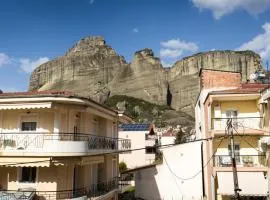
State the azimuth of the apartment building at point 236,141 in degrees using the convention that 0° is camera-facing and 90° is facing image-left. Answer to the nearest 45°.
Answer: approximately 0°

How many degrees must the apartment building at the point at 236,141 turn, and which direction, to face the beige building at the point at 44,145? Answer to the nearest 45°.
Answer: approximately 45° to its right

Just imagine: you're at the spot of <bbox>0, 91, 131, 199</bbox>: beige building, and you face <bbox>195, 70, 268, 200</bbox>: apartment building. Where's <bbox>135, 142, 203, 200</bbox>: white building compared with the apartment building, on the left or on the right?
left

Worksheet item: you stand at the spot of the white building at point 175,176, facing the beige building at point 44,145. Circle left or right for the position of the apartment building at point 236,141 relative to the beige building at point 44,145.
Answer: left

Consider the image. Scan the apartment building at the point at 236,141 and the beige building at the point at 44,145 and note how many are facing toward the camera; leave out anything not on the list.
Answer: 2

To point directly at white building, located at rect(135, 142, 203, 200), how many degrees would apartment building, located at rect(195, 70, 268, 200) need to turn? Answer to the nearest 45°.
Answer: approximately 135° to its right

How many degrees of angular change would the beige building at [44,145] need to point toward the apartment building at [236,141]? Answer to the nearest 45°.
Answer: approximately 90° to its left

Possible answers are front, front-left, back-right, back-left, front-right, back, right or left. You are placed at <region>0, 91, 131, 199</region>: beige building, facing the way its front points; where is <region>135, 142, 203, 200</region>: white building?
back-left
